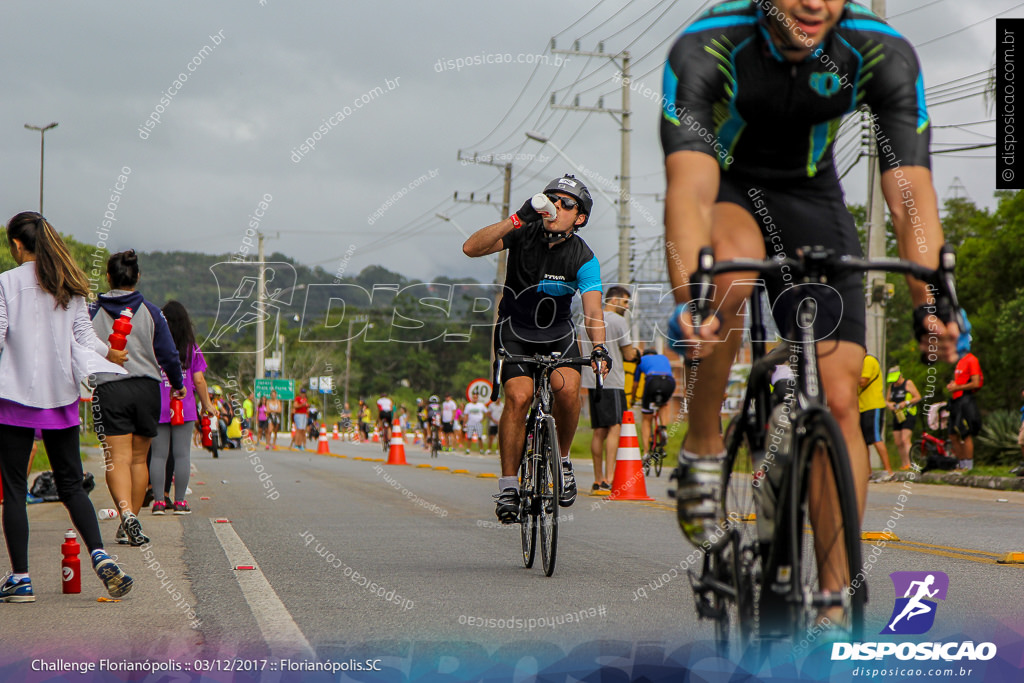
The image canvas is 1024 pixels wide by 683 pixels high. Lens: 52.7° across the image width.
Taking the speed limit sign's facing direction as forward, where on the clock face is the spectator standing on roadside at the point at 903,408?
The spectator standing on roadside is roughly at 11 o'clock from the speed limit sign.

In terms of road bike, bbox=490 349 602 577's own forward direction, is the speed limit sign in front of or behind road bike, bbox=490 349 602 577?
behind

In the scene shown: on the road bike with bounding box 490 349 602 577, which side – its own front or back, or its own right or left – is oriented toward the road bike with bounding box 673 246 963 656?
front

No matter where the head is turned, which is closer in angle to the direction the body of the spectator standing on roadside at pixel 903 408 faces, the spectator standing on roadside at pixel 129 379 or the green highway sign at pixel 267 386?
the spectator standing on roadside

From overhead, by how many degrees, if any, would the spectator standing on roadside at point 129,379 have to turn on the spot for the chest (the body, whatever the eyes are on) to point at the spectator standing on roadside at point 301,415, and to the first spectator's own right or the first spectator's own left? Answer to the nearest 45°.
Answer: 0° — they already face them

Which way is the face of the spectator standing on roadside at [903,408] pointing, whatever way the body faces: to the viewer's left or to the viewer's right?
to the viewer's left

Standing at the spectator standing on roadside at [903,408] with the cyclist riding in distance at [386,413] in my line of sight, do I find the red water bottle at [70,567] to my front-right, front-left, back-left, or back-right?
back-left

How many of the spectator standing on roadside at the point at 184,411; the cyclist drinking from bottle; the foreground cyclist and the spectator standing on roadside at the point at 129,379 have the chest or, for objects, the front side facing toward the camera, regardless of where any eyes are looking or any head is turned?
2

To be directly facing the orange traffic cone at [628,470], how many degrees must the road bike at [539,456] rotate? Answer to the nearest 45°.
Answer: approximately 180°

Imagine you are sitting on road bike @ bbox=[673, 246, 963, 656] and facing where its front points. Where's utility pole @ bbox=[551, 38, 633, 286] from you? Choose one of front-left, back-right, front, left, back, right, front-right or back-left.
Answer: back

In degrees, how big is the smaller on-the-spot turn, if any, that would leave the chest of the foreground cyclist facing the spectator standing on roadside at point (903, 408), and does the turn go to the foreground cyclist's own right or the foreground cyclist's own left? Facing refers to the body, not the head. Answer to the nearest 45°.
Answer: approximately 180°
